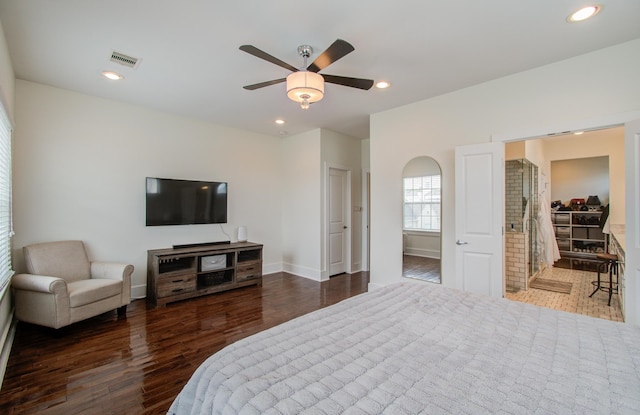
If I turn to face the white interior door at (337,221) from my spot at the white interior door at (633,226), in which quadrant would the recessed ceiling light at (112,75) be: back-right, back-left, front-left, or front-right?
front-left

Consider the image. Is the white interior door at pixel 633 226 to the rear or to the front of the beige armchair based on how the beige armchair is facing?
to the front

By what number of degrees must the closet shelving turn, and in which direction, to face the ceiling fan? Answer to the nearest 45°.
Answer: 0° — it already faces it

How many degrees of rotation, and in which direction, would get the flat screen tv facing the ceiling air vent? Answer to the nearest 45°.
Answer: approximately 45° to its right

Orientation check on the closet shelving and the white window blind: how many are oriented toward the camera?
1

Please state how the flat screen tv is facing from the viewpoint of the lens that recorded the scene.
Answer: facing the viewer and to the right of the viewer

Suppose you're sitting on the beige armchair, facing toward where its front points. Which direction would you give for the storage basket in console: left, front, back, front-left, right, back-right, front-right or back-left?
front-left

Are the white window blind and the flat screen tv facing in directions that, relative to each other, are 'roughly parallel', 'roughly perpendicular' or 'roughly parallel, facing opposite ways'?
roughly perpendicular

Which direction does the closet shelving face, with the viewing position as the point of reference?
facing the viewer

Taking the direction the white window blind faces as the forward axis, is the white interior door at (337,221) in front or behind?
in front

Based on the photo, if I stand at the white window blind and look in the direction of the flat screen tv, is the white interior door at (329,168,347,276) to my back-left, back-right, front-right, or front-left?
front-right

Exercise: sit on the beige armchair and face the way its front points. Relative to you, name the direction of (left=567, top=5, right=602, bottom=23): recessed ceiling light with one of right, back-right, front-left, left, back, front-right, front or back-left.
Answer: front

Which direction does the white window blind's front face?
to the viewer's right
